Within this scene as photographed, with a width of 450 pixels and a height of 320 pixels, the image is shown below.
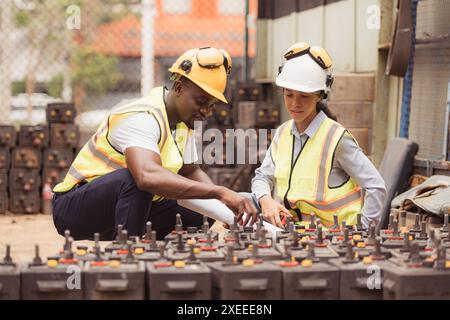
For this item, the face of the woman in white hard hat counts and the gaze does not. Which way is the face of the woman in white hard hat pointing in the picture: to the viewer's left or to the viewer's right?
to the viewer's left

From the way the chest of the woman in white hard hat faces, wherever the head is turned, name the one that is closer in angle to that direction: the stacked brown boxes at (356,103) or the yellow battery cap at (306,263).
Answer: the yellow battery cap

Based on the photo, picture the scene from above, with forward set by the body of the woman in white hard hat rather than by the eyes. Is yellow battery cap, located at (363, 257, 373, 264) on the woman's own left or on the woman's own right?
on the woman's own left

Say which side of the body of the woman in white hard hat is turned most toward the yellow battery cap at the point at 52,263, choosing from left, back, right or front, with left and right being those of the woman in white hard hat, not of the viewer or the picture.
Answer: front

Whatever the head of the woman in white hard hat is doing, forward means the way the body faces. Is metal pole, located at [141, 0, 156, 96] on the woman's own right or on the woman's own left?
on the woman's own right

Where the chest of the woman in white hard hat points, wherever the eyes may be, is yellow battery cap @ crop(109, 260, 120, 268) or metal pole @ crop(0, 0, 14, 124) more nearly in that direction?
the yellow battery cap

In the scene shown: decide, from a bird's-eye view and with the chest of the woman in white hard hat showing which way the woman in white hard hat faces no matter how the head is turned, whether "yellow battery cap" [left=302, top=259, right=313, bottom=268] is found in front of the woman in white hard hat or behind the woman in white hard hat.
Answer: in front

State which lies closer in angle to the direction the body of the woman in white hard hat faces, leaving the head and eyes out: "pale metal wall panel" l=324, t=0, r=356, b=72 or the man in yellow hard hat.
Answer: the man in yellow hard hat

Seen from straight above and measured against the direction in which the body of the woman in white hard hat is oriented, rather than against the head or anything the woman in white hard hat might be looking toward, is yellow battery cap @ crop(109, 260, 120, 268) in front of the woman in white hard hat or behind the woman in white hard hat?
in front

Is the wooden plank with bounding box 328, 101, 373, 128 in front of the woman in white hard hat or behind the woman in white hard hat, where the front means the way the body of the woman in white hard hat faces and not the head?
behind

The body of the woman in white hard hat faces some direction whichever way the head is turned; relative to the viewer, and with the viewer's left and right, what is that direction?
facing the viewer and to the left of the viewer

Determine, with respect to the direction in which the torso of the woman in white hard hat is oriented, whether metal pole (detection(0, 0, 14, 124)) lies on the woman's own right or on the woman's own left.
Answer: on the woman's own right
